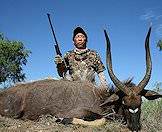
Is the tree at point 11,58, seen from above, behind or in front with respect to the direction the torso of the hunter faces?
behind

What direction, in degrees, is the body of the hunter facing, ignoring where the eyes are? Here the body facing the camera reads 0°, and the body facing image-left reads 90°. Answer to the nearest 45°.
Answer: approximately 0°
